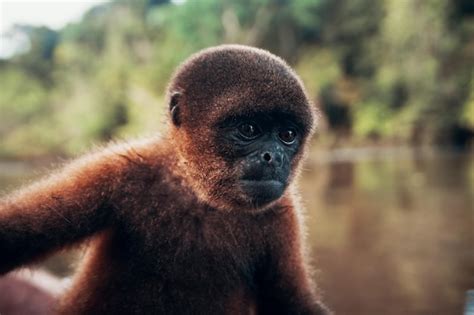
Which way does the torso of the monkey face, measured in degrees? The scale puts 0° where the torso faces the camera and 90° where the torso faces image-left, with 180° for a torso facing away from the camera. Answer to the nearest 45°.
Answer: approximately 315°
